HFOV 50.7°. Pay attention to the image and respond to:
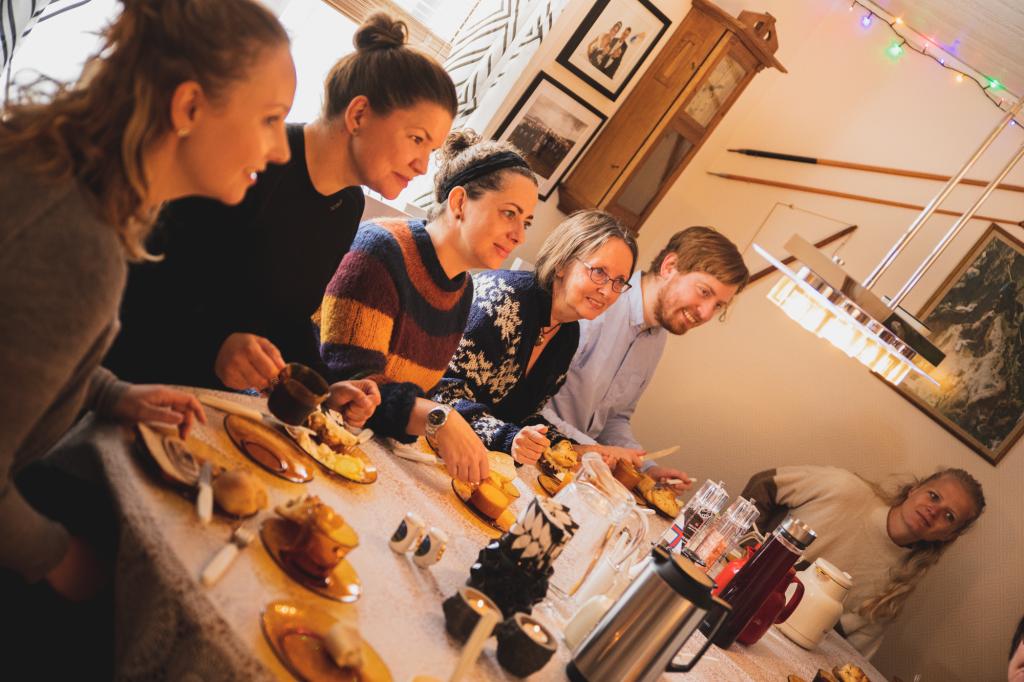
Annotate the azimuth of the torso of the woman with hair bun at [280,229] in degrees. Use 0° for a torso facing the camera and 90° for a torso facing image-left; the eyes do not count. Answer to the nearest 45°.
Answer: approximately 315°

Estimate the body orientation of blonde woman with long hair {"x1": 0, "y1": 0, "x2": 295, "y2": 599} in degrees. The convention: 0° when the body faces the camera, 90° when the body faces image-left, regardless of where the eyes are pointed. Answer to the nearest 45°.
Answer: approximately 270°

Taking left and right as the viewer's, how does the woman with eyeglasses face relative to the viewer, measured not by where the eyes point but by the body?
facing the viewer and to the right of the viewer

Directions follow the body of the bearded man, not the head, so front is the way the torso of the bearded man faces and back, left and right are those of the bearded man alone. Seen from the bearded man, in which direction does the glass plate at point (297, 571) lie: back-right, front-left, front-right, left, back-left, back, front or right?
front-right

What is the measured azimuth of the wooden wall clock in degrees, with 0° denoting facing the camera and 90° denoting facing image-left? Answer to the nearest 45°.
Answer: approximately 315°

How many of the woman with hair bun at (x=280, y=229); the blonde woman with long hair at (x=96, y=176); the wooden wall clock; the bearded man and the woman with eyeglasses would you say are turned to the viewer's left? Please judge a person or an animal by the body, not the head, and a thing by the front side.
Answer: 0

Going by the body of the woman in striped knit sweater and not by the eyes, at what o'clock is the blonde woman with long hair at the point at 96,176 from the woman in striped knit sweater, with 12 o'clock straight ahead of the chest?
The blonde woman with long hair is roughly at 2 o'clock from the woman in striped knit sweater.

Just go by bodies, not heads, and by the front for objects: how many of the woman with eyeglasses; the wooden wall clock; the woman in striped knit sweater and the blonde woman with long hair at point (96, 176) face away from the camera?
0

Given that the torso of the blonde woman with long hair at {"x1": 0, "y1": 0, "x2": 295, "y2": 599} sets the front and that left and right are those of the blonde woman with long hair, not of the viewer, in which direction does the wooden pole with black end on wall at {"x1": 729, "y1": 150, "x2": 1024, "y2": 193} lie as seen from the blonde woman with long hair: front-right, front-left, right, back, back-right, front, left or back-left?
front-left

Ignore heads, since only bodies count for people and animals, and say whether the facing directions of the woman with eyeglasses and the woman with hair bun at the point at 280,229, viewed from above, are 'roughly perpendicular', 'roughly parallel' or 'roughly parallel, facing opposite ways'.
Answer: roughly parallel

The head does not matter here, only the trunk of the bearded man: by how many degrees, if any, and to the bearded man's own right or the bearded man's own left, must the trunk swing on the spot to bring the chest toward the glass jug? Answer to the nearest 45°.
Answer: approximately 45° to the bearded man's own right

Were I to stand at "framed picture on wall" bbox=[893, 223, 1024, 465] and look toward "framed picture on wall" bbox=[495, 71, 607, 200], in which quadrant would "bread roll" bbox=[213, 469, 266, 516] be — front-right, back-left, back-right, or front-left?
front-left

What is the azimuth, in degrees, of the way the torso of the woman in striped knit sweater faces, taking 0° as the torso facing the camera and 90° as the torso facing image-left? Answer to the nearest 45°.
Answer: approximately 315°
